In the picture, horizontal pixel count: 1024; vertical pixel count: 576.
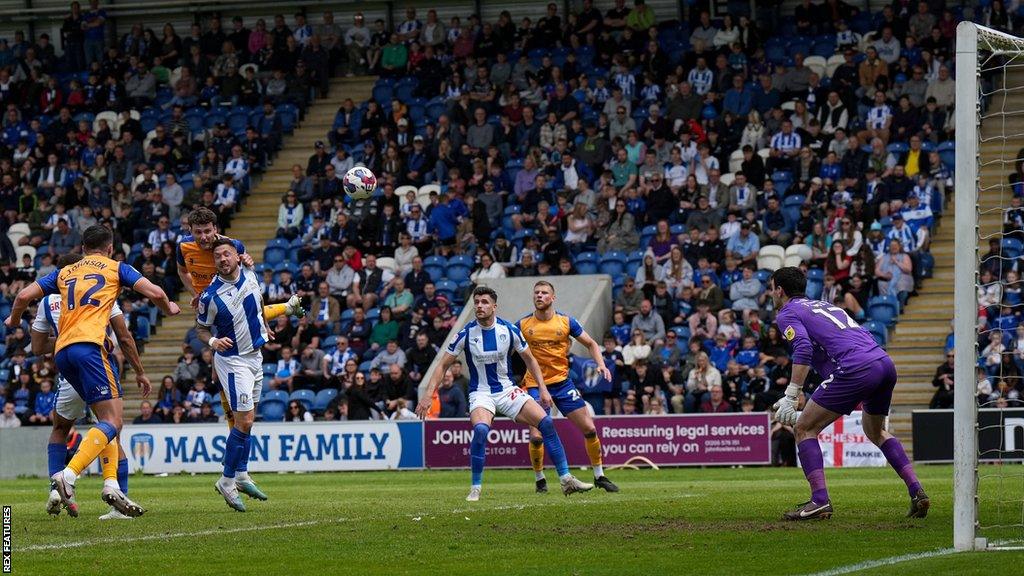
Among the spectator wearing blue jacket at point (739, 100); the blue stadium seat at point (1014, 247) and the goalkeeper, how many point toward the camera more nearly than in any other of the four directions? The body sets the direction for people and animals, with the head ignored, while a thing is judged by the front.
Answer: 2

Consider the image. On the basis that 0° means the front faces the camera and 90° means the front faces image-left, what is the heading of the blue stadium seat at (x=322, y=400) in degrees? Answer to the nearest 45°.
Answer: approximately 45°

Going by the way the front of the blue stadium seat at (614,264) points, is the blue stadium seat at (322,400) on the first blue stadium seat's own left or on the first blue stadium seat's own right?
on the first blue stadium seat's own right

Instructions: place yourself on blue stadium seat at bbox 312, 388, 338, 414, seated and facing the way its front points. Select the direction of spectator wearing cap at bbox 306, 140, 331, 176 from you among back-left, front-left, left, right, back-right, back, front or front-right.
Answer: back-right

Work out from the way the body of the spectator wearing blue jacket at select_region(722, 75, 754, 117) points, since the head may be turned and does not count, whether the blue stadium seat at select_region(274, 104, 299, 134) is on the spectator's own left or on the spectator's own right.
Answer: on the spectator's own right

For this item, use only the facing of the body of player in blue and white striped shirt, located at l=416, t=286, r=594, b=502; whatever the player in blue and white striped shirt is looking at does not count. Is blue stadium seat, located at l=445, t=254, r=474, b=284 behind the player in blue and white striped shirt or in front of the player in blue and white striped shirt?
behind

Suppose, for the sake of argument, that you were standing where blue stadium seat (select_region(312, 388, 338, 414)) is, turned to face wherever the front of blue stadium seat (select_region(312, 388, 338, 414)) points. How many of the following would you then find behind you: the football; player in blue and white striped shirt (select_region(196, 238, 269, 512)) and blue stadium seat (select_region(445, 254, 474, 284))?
1

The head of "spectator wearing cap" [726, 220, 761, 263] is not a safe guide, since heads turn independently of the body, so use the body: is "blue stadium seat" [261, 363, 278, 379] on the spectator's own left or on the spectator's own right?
on the spectator's own right

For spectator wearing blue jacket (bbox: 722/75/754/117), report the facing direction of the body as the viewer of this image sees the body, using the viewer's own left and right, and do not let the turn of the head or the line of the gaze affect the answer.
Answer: facing the viewer

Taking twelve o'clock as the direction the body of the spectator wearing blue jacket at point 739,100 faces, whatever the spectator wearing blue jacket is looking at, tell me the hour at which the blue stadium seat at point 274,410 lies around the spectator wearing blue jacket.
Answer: The blue stadium seat is roughly at 2 o'clock from the spectator wearing blue jacket.

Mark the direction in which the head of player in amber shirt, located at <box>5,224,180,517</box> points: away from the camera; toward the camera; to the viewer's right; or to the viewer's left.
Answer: away from the camera

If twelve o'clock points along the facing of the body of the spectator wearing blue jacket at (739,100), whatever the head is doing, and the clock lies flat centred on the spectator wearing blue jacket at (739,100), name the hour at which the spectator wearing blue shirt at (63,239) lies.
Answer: the spectator wearing blue shirt at (63,239) is roughly at 3 o'clock from the spectator wearing blue jacket at (739,100).

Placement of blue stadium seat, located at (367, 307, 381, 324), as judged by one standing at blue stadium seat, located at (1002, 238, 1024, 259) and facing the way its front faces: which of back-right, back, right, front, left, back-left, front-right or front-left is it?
right

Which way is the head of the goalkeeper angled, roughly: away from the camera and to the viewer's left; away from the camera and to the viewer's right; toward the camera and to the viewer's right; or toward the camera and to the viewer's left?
away from the camera and to the viewer's left

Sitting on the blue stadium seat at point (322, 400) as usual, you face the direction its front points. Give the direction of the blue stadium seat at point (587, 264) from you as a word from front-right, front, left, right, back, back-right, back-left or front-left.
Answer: back-left

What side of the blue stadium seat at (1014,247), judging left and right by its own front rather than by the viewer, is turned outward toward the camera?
front

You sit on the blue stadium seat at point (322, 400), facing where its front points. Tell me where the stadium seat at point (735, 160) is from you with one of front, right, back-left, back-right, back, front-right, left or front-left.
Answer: back-left

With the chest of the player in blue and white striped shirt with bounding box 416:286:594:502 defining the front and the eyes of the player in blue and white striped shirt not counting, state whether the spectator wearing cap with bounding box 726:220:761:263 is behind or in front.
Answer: behind

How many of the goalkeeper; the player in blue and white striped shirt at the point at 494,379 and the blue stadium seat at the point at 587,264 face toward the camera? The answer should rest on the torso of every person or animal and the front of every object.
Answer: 2
